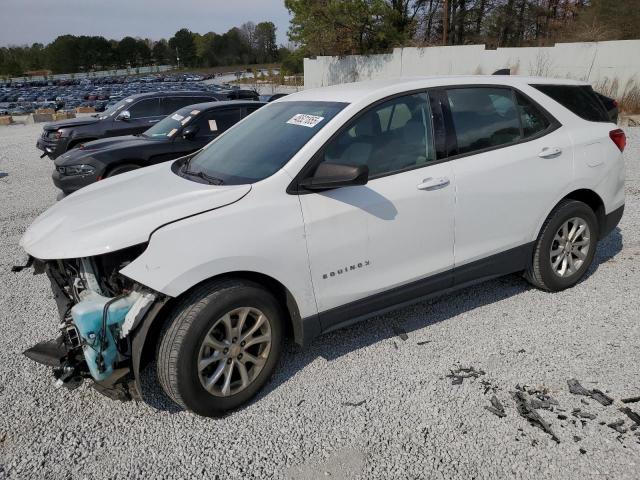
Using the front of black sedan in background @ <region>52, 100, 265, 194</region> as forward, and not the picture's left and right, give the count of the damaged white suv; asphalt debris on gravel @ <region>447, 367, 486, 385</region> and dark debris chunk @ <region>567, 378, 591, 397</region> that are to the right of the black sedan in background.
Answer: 0

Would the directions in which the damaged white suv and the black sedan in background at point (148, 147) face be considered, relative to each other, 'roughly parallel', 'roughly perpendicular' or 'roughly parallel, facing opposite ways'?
roughly parallel

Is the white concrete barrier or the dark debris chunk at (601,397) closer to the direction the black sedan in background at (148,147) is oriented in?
the dark debris chunk

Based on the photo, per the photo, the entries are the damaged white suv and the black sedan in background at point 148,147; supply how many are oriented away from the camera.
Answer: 0

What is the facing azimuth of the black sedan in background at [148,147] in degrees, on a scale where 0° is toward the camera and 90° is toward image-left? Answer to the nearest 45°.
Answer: approximately 45°

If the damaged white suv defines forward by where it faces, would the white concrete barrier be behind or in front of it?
behind

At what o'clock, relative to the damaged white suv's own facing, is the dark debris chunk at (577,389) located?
The dark debris chunk is roughly at 8 o'clock from the damaged white suv.

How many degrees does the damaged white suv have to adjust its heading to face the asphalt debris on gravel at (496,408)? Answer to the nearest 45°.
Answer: approximately 90° to its left

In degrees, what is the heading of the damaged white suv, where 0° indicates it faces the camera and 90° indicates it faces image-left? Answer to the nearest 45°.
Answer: approximately 45°
